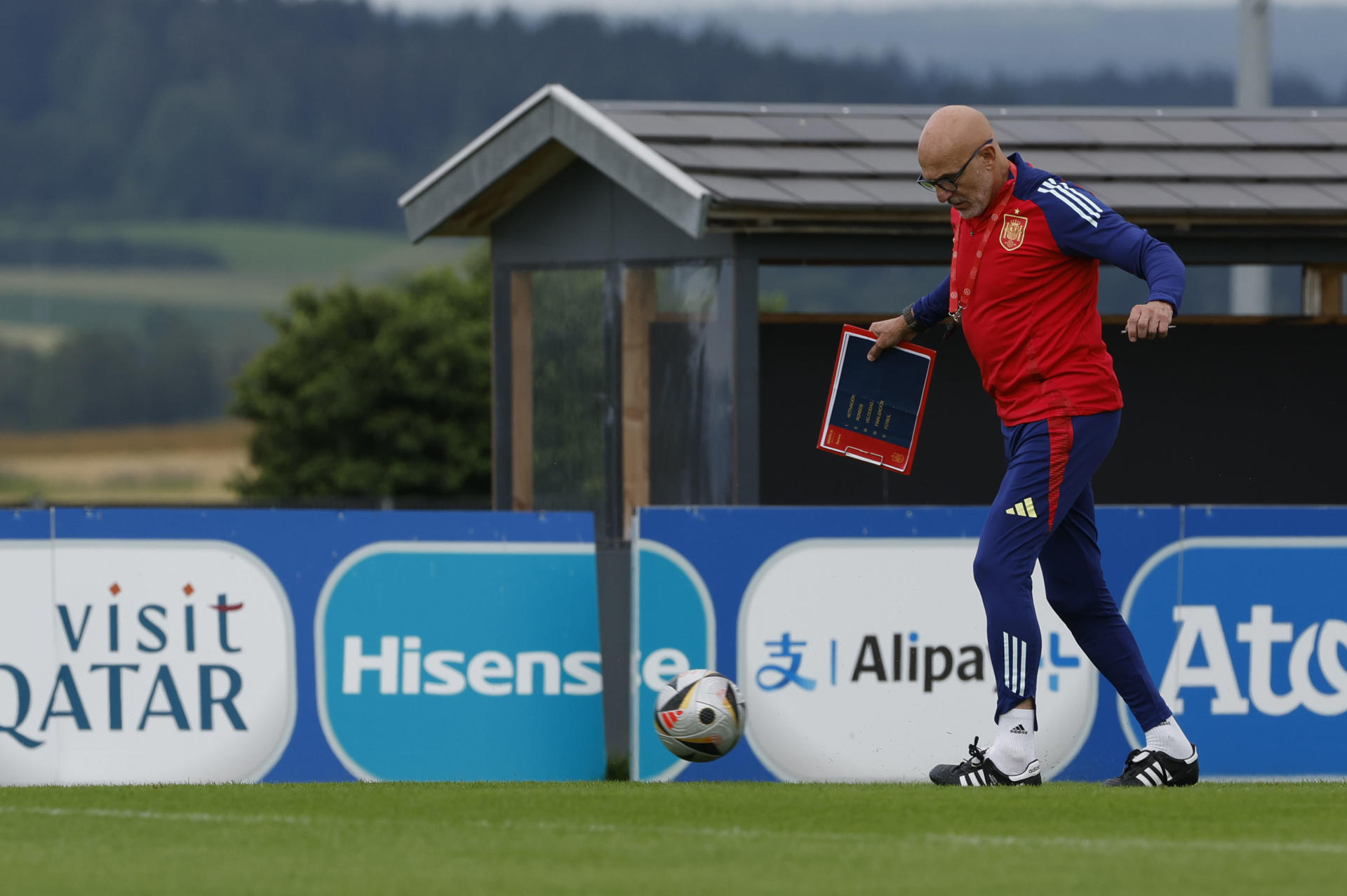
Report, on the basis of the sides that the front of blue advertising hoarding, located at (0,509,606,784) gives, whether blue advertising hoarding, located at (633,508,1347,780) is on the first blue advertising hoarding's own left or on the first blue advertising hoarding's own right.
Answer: on the first blue advertising hoarding's own left

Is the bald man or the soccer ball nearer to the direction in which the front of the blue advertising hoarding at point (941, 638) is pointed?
the bald man

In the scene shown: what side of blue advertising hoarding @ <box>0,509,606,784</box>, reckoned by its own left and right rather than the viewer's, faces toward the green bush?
back

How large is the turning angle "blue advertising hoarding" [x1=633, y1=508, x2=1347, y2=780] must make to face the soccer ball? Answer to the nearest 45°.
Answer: approximately 45° to its right

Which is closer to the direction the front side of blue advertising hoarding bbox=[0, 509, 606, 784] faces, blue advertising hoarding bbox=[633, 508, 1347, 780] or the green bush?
the blue advertising hoarding

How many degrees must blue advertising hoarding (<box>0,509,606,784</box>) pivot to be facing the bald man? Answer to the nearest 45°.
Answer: approximately 45° to its left

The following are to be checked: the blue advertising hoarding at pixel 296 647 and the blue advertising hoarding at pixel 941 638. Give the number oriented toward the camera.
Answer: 2

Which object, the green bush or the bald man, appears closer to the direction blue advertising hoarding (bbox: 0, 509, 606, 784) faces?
the bald man

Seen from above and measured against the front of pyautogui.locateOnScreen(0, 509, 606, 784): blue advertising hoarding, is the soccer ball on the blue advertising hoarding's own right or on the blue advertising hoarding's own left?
on the blue advertising hoarding's own left
